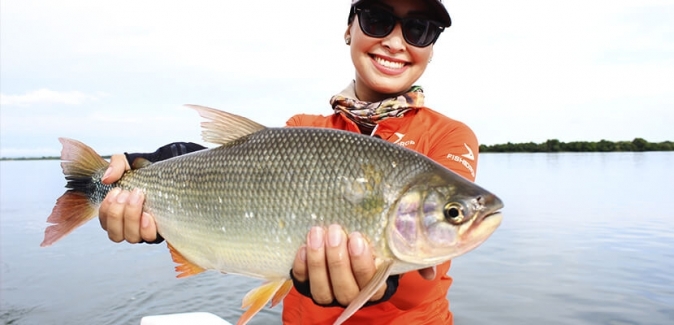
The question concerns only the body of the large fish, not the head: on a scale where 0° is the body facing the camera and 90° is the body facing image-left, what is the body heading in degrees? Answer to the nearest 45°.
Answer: approximately 270°

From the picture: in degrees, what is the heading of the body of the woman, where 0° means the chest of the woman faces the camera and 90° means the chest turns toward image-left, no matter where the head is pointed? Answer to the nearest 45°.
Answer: approximately 0°
